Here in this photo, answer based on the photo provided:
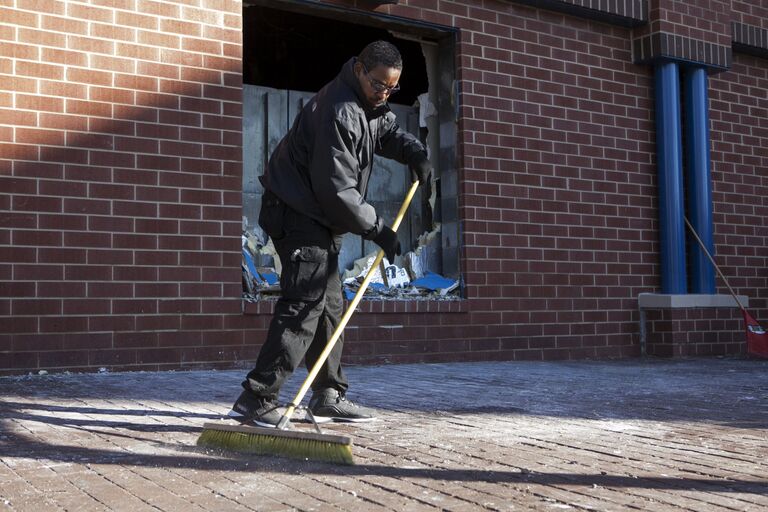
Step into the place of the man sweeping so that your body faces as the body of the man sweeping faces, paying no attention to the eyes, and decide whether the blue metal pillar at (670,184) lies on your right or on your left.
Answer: on your left

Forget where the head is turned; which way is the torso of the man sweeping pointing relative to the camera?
to the viewer's right
